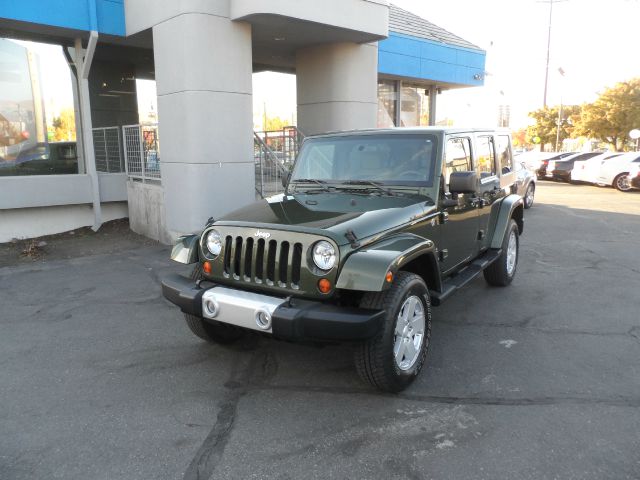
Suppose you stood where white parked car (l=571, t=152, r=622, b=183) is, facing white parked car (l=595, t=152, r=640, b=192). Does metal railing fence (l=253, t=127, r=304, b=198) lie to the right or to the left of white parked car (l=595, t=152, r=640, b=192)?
right

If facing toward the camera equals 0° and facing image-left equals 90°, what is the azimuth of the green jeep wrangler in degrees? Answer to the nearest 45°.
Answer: approximately 45°

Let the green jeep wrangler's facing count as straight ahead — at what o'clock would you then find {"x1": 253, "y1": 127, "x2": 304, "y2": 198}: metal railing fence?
The metal railing fence is roughly at 4 o'clock from the green jeep wrangler.
